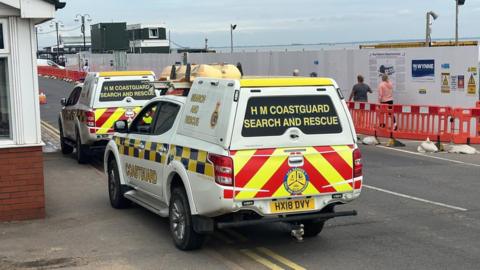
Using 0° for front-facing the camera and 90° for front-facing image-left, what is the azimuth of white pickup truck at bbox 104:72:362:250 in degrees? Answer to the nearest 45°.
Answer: approximately 135°

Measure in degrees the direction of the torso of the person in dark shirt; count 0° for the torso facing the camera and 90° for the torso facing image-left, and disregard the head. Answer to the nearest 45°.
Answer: approximately 180°

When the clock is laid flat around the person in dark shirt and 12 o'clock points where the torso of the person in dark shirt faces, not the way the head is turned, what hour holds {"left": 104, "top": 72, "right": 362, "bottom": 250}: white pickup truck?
The white pickup truck is roughly at 6 o'clock from the person in dark shirt.

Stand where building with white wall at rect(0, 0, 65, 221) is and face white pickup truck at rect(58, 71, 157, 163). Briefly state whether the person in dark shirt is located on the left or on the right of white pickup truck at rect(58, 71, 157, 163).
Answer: right

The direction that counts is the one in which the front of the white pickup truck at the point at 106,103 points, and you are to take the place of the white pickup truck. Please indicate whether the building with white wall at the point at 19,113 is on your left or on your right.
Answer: on your left

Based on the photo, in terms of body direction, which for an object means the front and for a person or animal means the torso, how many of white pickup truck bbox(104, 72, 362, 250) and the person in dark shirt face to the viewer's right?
0

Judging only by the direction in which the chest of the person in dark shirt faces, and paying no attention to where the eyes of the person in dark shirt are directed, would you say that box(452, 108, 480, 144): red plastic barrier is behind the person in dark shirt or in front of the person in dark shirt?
behind

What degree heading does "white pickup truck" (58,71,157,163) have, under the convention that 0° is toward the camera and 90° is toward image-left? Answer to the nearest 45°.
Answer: approximately 135°

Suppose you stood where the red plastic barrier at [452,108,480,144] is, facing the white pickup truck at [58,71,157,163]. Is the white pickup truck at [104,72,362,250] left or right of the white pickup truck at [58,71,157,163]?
left

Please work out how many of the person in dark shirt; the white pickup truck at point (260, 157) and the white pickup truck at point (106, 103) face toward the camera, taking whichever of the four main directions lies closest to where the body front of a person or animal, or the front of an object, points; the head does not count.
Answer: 0
